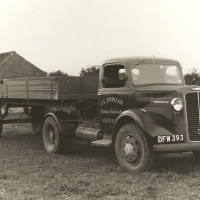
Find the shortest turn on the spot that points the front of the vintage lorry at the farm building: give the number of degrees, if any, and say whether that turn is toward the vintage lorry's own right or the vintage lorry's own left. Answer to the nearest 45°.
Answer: approximately 135° to the vintage lorry's own left

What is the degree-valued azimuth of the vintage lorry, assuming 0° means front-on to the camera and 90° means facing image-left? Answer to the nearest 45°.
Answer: approximately 315°
